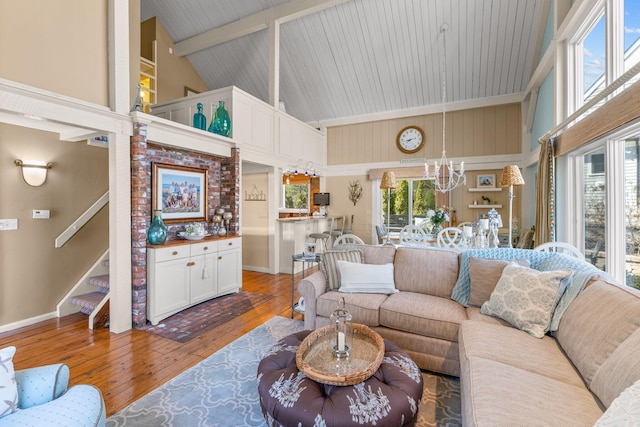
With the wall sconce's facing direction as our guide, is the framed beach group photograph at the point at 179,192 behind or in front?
in front

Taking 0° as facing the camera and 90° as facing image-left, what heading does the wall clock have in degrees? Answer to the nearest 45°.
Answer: approximately 0°

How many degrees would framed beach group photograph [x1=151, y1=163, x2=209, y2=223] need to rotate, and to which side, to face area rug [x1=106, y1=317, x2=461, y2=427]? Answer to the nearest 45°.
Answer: approximately 45° to its right

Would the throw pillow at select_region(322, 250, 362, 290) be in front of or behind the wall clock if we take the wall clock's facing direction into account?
in front

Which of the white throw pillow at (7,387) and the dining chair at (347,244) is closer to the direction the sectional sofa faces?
the white throw pillow

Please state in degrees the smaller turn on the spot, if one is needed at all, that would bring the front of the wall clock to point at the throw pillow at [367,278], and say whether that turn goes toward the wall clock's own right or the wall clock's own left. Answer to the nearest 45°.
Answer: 0° — it already faces it

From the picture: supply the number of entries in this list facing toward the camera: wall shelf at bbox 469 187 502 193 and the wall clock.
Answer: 2

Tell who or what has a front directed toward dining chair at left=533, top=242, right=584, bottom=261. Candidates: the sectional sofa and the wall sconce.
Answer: the wall sconce

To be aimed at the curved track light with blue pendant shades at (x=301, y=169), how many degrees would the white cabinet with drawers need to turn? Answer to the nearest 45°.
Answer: approximately 90° to its left
